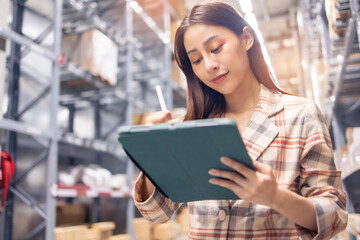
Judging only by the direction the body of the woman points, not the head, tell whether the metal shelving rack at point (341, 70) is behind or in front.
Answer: behind

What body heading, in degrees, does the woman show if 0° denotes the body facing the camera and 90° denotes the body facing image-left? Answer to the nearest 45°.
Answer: approximately 45°

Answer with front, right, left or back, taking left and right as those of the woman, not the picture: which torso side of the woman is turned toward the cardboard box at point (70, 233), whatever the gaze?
right

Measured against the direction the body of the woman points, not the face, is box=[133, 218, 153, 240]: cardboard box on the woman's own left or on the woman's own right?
on the woman's own right

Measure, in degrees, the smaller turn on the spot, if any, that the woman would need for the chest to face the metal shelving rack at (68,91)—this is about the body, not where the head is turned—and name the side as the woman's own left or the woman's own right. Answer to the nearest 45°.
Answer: approximately 90° to the woman's own right
